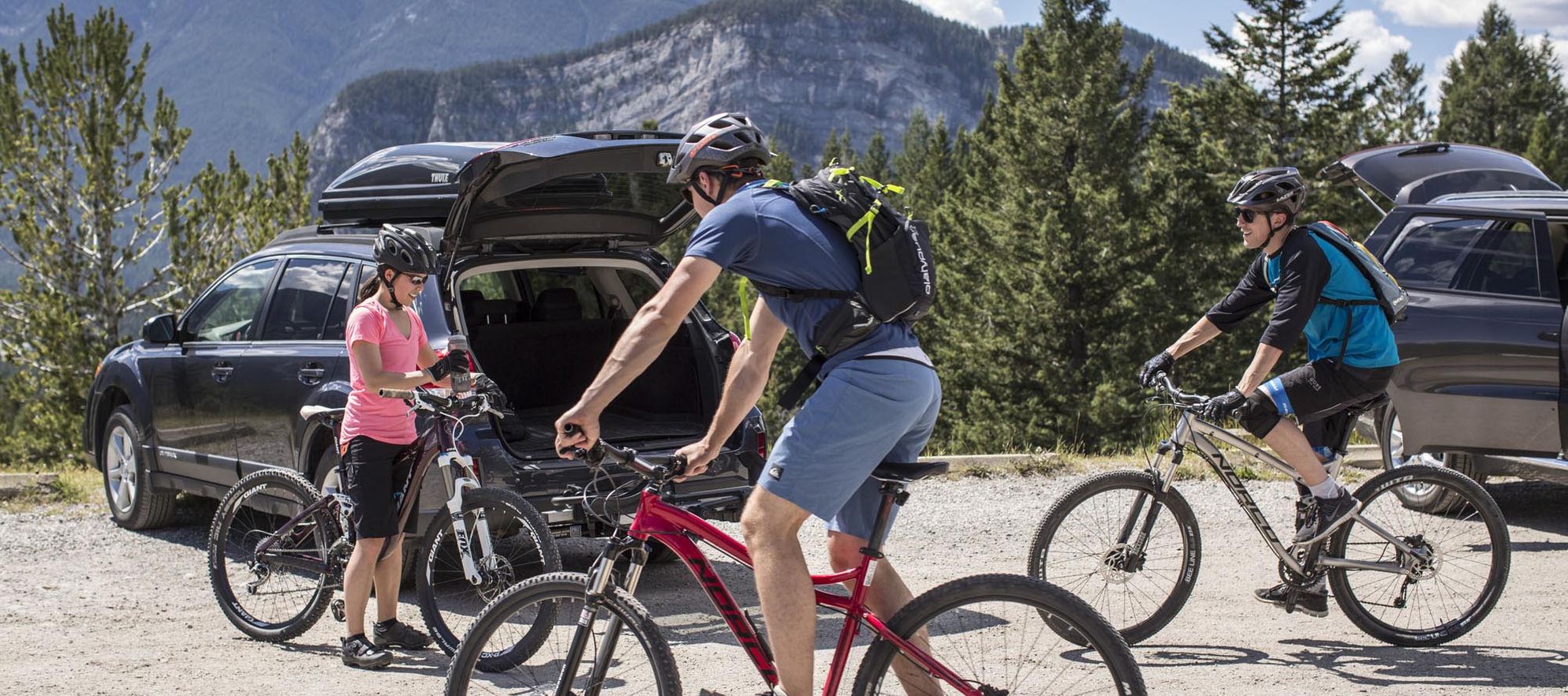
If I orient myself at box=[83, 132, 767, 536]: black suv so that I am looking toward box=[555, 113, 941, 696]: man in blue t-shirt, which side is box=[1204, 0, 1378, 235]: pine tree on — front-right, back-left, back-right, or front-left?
back-left

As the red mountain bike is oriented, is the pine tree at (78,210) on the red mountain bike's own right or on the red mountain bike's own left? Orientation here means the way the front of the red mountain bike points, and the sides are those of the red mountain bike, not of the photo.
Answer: on the red mountain bike's own right

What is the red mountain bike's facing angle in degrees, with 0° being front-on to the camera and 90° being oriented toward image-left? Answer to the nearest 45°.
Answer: approximately 90°

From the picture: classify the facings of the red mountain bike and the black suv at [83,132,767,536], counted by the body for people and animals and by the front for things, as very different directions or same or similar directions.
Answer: same or similar directions

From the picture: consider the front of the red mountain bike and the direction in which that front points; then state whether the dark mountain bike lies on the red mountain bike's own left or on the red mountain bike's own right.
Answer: on the red mountain bike's own right

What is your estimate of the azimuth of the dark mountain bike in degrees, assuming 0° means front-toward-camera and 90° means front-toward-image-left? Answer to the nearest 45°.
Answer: approximately 315°

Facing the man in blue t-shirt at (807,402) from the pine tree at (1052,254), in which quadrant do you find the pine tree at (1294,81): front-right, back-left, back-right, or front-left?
back-left

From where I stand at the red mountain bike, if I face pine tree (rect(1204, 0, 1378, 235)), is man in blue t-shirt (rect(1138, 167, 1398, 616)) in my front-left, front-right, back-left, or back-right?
front-right

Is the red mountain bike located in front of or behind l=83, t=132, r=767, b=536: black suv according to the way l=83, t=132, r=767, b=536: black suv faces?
behind

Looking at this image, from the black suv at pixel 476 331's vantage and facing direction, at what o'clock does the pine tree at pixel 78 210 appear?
The pine tree is roughly at 1 o'clock from the black suv.

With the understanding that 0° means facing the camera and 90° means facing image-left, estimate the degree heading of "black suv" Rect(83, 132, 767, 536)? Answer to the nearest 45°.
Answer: approximately 135°

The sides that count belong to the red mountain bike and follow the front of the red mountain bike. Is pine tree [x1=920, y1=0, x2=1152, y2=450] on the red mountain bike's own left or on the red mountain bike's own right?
on the red mountain bike's own right

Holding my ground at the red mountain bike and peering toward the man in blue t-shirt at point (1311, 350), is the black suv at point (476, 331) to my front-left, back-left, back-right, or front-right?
front-left

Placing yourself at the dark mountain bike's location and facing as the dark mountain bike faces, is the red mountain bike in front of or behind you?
in front

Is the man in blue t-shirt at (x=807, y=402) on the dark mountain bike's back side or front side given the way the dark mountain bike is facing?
on the front side

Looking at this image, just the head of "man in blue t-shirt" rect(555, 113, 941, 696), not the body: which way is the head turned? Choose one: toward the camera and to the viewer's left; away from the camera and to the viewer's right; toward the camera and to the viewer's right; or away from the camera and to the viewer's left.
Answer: away from the camera and to the viewer's left
